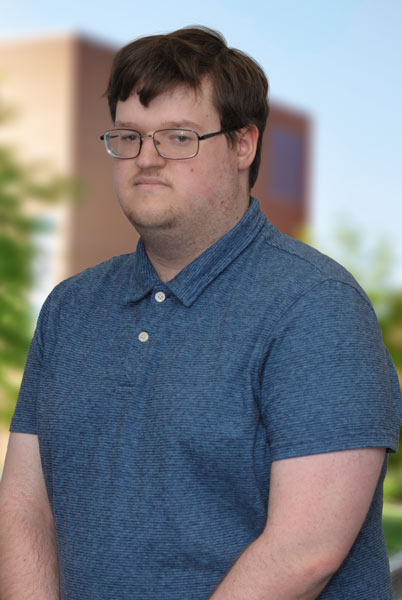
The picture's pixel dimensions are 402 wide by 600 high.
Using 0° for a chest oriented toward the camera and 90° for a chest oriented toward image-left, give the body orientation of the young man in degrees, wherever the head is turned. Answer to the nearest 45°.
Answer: approximately 45°

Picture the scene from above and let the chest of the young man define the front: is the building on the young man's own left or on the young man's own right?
on the young man's own right

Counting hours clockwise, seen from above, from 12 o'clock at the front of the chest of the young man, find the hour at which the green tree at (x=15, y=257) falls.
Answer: The green tree is roughly at 4 o'clock from the young man.
